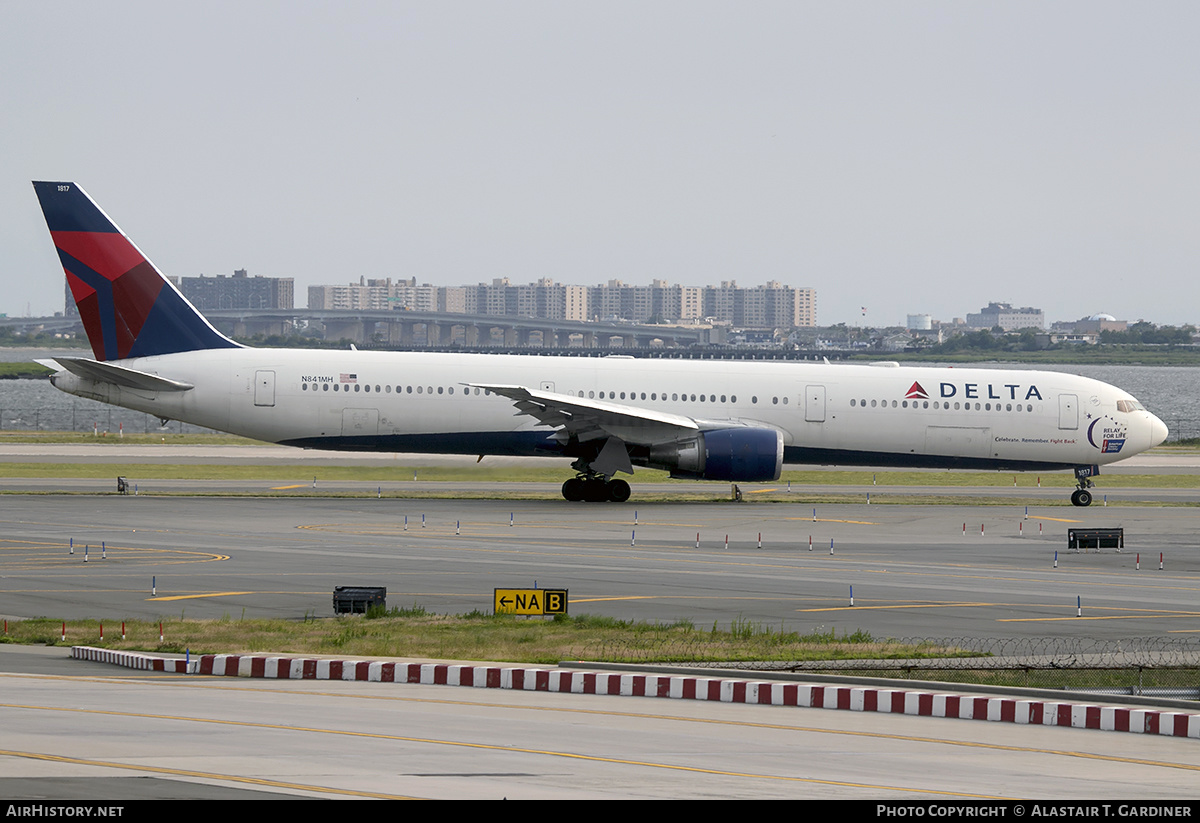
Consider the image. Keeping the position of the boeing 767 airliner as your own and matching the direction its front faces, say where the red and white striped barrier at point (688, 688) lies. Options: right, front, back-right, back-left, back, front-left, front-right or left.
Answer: right

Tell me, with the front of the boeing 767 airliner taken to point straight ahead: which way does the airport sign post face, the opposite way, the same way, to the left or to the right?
to the right

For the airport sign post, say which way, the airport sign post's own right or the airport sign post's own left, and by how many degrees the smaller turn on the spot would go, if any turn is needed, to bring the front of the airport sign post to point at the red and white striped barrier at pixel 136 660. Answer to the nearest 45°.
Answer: approximately 45° to the airport sign post's own right

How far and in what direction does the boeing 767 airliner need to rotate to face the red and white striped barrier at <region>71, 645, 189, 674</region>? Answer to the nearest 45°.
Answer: approximately 90° to its right

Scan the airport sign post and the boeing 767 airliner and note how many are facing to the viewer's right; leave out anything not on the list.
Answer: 1

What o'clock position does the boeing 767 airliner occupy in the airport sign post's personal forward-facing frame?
The boeing 767 airliner is roughly at 6 o'clock from the airport sign post.

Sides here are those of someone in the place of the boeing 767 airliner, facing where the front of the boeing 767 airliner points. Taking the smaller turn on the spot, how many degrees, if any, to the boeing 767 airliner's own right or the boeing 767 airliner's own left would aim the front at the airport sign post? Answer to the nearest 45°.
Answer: approximately 90° to the boeing 767 airliner's own right

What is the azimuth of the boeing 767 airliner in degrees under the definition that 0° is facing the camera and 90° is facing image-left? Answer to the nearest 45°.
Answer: approximately 270°

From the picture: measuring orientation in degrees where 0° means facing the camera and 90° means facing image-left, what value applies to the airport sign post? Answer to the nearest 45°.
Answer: approximately 0°

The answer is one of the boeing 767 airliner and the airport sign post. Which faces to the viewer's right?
the boeing 767 airliner
